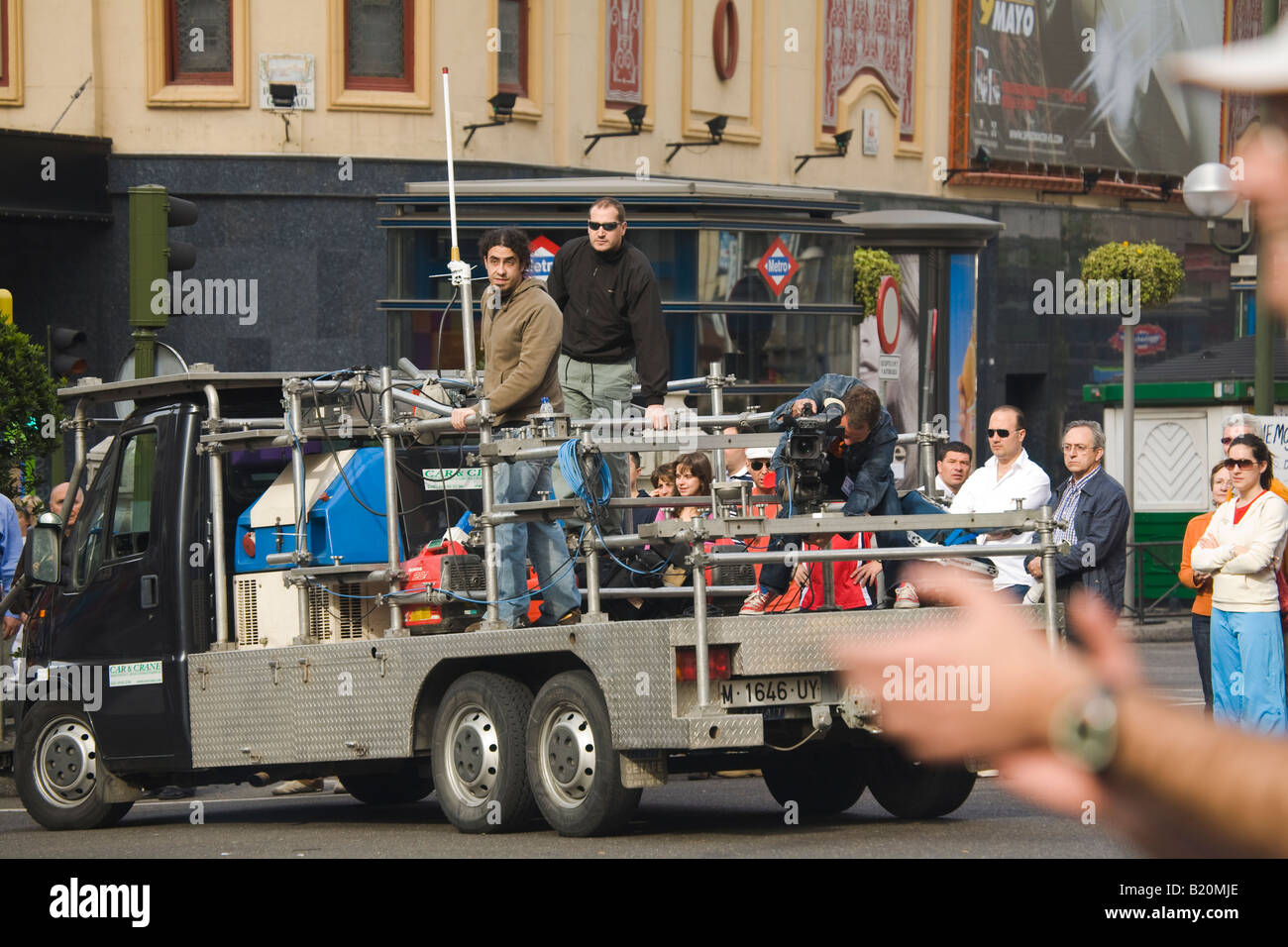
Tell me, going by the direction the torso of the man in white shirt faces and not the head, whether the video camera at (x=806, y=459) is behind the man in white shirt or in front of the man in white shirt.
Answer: in front

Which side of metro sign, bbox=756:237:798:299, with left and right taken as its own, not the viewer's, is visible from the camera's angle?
front

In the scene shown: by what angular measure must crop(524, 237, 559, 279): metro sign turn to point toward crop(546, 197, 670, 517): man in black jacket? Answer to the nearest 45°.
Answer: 0° — it already faces them

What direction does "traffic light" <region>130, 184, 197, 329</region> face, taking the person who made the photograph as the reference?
facing to the right of the viewer

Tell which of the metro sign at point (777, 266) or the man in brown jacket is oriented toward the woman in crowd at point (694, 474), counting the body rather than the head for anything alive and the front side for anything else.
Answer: the metro sign

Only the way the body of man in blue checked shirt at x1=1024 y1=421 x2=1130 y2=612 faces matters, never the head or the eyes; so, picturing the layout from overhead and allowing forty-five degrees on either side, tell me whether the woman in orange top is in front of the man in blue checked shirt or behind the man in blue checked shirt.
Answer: behind

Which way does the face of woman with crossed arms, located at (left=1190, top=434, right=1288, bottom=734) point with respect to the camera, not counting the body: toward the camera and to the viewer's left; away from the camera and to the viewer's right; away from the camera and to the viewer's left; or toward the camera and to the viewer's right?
toward the camera and to the viewer's left

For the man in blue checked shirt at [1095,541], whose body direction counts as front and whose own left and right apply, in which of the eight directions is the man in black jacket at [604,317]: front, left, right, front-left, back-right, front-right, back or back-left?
front-right

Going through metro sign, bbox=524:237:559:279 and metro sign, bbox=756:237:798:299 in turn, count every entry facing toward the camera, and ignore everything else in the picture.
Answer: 2

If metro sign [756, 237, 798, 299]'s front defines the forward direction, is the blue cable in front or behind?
in front

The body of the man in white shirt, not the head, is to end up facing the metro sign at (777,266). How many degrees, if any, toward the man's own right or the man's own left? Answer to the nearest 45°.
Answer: approximately 135° to the man's own right

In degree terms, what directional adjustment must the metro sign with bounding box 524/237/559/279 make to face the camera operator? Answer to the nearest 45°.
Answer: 0° — it already faces them

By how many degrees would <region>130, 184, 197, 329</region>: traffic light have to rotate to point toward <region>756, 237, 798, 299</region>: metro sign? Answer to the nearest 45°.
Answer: approximately 45° to its left
